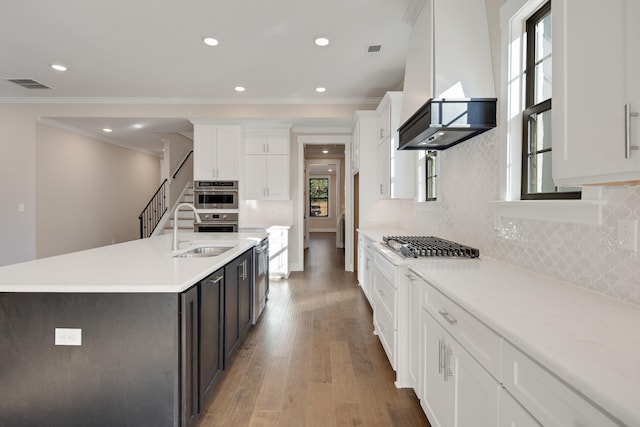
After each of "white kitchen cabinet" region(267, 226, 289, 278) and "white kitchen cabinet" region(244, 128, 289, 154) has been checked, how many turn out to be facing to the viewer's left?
0

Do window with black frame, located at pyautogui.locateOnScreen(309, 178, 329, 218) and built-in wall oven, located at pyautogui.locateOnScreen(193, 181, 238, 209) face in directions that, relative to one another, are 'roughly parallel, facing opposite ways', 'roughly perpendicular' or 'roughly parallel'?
roughly parallel

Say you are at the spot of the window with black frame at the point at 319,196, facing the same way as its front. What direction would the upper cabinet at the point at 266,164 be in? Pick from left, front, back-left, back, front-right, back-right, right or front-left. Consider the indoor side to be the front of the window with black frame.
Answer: front

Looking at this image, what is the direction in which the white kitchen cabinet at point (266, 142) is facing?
toward the camera

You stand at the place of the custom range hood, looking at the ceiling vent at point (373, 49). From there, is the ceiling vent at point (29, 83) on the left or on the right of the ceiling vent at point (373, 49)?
left

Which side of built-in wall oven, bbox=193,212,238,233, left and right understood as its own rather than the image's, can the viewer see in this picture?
front

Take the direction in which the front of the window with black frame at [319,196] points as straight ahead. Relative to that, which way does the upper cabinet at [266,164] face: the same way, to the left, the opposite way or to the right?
the same way

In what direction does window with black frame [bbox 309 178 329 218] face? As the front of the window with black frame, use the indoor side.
toward the camera

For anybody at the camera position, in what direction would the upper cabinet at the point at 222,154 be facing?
facing the viewer

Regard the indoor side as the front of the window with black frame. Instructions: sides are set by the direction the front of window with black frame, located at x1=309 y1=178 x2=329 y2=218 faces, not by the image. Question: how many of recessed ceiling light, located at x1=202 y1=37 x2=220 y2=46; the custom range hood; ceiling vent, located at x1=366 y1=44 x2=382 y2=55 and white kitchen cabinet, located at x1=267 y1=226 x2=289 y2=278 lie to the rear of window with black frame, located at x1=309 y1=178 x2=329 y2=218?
0

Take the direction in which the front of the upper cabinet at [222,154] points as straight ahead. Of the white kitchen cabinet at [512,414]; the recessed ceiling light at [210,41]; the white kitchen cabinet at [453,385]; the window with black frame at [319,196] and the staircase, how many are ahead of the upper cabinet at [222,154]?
3

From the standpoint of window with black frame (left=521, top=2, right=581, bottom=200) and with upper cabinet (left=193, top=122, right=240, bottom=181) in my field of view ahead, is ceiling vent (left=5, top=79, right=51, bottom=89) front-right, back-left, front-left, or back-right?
front-left

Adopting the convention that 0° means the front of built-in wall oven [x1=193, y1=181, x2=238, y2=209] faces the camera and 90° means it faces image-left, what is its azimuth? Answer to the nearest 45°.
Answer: approximately 0°

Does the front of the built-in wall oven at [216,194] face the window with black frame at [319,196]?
no

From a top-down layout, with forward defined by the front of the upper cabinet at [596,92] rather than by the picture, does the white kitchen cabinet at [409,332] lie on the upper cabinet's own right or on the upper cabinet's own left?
on the upper cabinet's own right

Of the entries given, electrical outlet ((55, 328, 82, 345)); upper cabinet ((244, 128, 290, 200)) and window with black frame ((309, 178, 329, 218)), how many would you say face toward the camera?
3

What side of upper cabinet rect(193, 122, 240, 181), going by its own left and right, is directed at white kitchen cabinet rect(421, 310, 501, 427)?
front

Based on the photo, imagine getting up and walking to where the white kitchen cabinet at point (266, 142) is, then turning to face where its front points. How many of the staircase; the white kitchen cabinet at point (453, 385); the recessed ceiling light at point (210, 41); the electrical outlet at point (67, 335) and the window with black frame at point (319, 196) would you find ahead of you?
3

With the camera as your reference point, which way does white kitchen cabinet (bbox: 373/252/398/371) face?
facing to the left of the viewer

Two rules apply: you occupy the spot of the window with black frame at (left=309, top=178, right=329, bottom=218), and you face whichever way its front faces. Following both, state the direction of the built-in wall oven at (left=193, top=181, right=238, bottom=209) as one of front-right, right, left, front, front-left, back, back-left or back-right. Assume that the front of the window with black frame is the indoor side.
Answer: front
